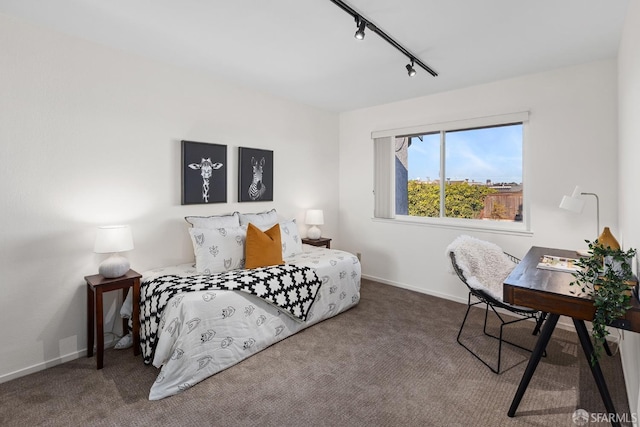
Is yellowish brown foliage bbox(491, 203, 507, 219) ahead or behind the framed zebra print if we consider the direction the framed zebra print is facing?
ahead

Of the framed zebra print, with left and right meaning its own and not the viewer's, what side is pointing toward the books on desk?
front

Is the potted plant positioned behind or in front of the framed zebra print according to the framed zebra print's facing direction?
in front

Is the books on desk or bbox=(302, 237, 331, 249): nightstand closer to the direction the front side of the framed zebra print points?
the books on desk

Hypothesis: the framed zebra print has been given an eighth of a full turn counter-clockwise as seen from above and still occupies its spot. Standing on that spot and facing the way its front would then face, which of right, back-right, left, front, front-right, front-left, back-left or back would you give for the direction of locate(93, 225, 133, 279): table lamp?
back-right

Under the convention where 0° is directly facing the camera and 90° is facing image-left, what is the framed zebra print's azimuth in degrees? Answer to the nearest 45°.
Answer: approximately 315°

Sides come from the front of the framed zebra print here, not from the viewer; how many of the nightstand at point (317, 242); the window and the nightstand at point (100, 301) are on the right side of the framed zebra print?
1

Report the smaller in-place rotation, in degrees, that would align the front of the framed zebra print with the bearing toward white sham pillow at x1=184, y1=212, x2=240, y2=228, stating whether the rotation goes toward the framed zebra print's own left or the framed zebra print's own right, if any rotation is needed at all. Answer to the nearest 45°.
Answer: approximately 90° to the framed zebra print's own right

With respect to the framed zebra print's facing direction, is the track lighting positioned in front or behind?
in front

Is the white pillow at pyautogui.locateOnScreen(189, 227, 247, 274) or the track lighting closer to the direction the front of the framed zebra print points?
the track lighting

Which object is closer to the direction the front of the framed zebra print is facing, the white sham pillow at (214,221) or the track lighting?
the track lighting

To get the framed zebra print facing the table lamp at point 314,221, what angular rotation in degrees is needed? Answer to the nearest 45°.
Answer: approximately 90° to its left

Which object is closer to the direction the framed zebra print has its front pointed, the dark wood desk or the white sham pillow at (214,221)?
the dark wood desk

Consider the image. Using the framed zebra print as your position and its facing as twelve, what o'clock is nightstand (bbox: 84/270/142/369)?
The nightstand is roughly at 3 o'clock from the framed zebra print.

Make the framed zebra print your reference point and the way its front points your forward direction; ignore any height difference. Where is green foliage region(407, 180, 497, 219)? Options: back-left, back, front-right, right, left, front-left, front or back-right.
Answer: front-left

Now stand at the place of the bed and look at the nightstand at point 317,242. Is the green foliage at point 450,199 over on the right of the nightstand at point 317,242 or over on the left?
right

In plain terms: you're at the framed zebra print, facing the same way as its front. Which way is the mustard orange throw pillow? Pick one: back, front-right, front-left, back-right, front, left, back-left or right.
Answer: front-right
